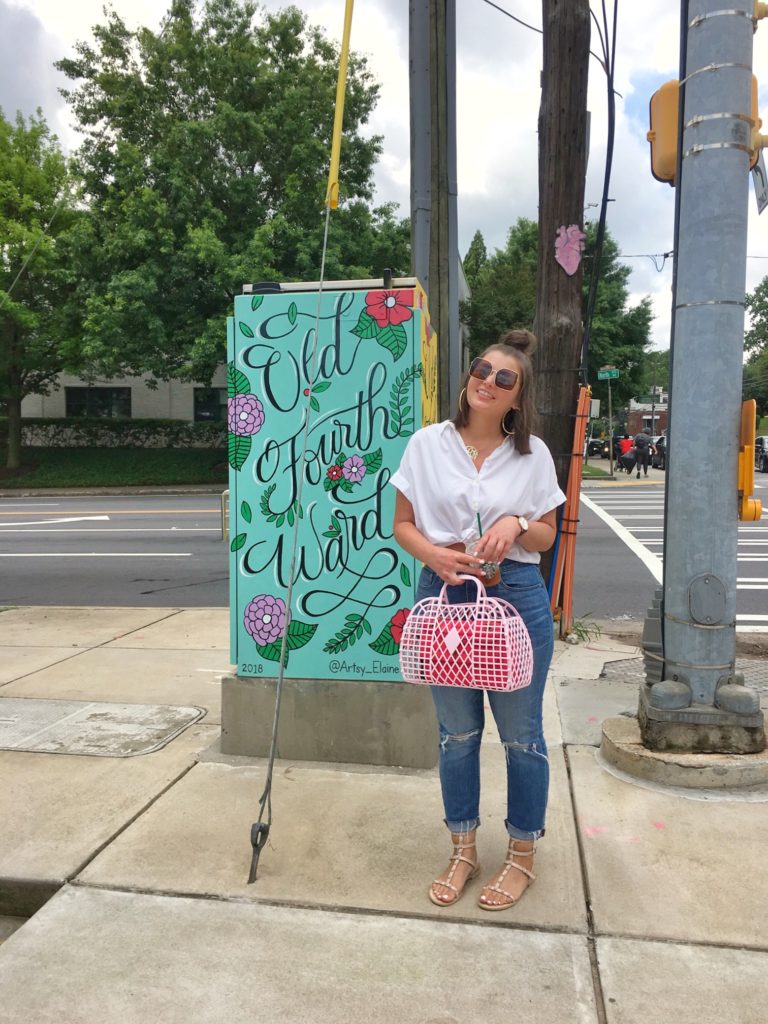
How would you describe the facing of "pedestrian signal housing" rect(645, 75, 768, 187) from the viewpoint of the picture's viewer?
facing away from the viewer

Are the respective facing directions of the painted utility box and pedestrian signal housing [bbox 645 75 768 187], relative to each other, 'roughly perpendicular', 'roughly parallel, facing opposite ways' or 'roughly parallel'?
roughly parallel, facing opposite ways

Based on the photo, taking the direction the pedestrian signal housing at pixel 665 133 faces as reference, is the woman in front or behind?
behind

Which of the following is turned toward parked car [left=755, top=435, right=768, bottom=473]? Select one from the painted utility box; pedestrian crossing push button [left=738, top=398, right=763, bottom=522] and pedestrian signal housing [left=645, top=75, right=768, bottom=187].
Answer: pedestrian signal housing [left=645, top=75, right=768, bottom=187]

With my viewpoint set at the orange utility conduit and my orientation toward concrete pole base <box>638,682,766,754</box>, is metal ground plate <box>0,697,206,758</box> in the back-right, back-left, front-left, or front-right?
front-right

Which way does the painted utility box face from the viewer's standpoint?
toward the camera

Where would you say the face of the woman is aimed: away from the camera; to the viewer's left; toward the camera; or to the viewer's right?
toward the camera
